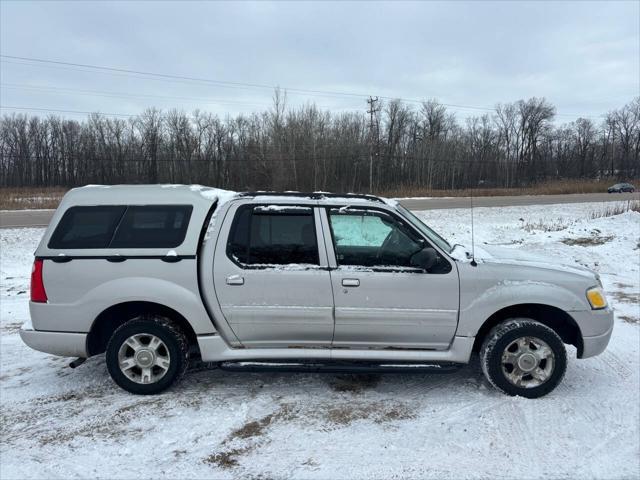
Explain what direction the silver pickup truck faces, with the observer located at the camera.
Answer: facing to the right of the viewer
